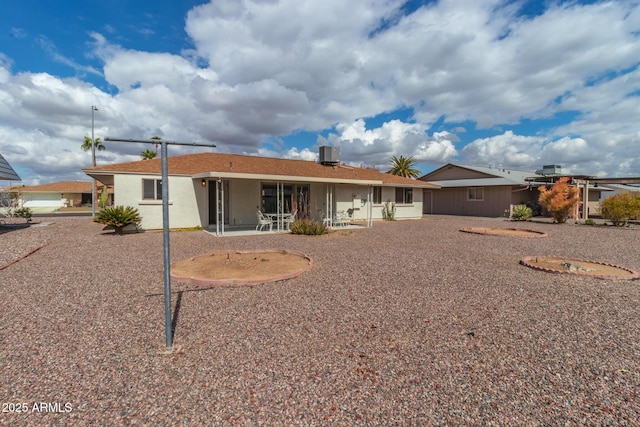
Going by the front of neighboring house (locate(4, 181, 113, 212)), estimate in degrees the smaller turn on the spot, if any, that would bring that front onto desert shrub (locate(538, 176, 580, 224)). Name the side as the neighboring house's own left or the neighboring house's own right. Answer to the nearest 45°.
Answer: approximately 45° to the neighboring house's own left

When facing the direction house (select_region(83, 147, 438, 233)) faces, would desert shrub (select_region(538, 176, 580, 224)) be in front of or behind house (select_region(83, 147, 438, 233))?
behind

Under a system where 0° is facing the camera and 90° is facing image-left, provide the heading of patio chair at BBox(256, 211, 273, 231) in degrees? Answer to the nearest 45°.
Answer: approximately 315°

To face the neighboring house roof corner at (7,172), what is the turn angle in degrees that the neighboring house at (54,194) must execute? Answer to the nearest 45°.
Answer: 0° — it already faces it

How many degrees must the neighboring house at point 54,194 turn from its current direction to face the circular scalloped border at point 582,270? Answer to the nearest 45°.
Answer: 0° — it already faces it

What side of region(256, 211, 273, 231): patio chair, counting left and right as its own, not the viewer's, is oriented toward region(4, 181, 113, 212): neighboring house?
back

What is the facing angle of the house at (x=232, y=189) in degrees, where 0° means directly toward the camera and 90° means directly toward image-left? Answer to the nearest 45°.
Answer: approximately 135°

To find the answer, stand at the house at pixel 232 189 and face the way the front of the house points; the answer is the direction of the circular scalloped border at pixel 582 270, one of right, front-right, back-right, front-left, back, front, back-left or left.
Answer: back
